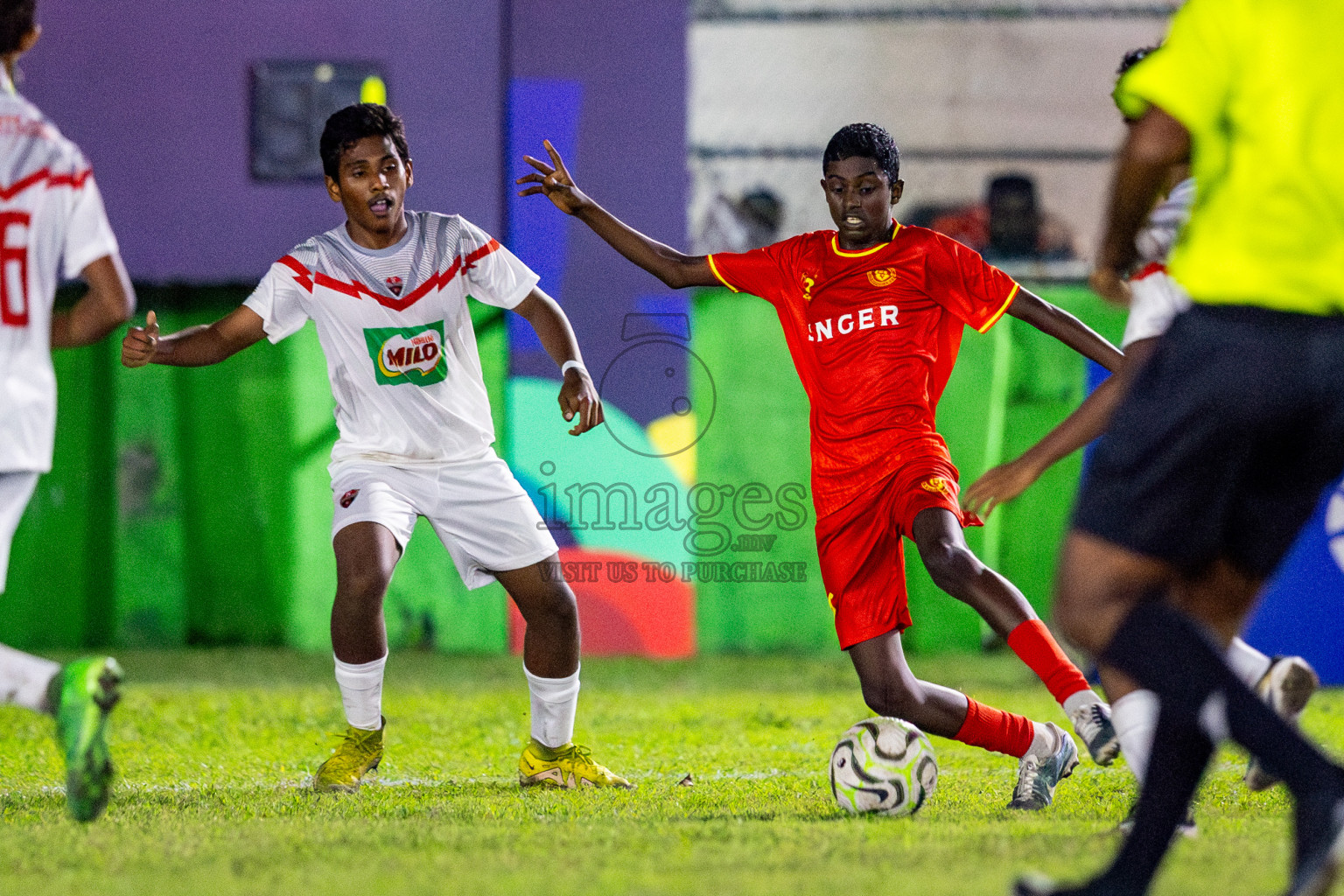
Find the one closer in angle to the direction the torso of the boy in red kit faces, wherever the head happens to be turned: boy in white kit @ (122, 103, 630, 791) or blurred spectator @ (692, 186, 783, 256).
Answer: the boy in white kit

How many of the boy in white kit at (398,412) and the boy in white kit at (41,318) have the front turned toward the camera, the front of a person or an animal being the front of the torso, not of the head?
1

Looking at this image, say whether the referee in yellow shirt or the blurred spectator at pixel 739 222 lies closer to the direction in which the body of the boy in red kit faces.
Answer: the referee in yellow shirt

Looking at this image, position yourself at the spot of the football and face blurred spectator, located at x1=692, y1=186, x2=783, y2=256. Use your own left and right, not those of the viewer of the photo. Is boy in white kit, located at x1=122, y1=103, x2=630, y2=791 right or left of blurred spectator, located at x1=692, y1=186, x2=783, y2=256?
left

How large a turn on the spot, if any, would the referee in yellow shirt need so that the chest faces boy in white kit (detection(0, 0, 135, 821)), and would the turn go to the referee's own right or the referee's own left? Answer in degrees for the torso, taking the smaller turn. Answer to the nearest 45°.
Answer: approximately 45° to the referee's own left

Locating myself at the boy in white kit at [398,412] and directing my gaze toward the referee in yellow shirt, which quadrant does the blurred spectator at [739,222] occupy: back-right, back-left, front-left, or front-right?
back-left

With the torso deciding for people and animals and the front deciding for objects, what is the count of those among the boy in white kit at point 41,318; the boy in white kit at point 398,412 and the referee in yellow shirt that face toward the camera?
1

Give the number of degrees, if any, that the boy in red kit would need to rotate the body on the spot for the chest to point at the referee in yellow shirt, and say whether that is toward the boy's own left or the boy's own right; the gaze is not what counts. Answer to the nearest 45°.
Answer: approximately 45° to the boy's own left

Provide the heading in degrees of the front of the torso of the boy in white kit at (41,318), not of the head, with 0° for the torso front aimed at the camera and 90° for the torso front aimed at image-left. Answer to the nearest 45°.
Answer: approximately 135°

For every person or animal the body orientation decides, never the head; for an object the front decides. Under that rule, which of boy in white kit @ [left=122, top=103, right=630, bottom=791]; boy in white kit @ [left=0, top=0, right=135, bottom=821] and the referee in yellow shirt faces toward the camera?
boy in white kit @ [left=122, top=103, right=630, bottom=791]

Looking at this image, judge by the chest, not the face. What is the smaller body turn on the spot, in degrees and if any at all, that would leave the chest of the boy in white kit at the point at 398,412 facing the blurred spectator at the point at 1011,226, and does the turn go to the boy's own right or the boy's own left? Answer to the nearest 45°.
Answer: approximately 135° to the boy's own left

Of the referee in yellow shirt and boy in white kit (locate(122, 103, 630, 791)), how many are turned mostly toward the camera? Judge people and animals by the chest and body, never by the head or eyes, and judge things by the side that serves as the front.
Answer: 1
